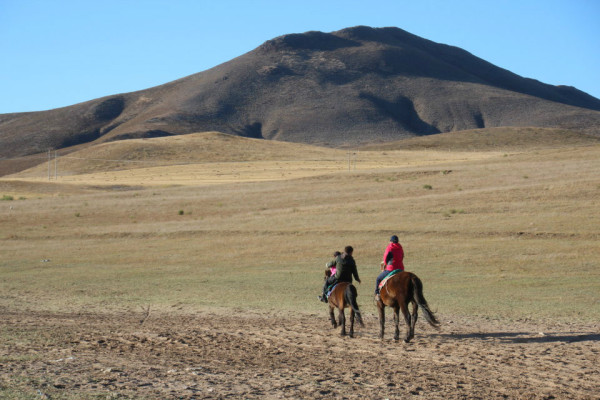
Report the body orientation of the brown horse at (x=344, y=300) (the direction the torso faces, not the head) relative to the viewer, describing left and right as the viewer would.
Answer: facing away from the viewer and to the left of the viewer

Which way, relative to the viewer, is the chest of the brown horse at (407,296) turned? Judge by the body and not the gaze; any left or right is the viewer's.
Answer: facing away from the viewer and to the left of the viewer

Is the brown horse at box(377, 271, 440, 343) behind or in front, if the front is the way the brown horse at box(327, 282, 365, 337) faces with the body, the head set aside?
behind

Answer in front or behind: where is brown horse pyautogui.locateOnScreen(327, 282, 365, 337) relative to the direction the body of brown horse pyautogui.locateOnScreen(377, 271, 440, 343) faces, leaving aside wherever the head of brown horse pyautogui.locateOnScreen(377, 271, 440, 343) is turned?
in front

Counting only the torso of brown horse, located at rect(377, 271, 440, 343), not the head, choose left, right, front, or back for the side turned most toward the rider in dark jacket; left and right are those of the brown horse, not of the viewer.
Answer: front

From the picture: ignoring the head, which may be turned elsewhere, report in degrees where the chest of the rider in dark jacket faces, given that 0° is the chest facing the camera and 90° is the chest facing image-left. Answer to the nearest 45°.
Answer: approximately 135°

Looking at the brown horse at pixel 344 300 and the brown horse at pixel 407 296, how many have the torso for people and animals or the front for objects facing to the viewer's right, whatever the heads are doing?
0
